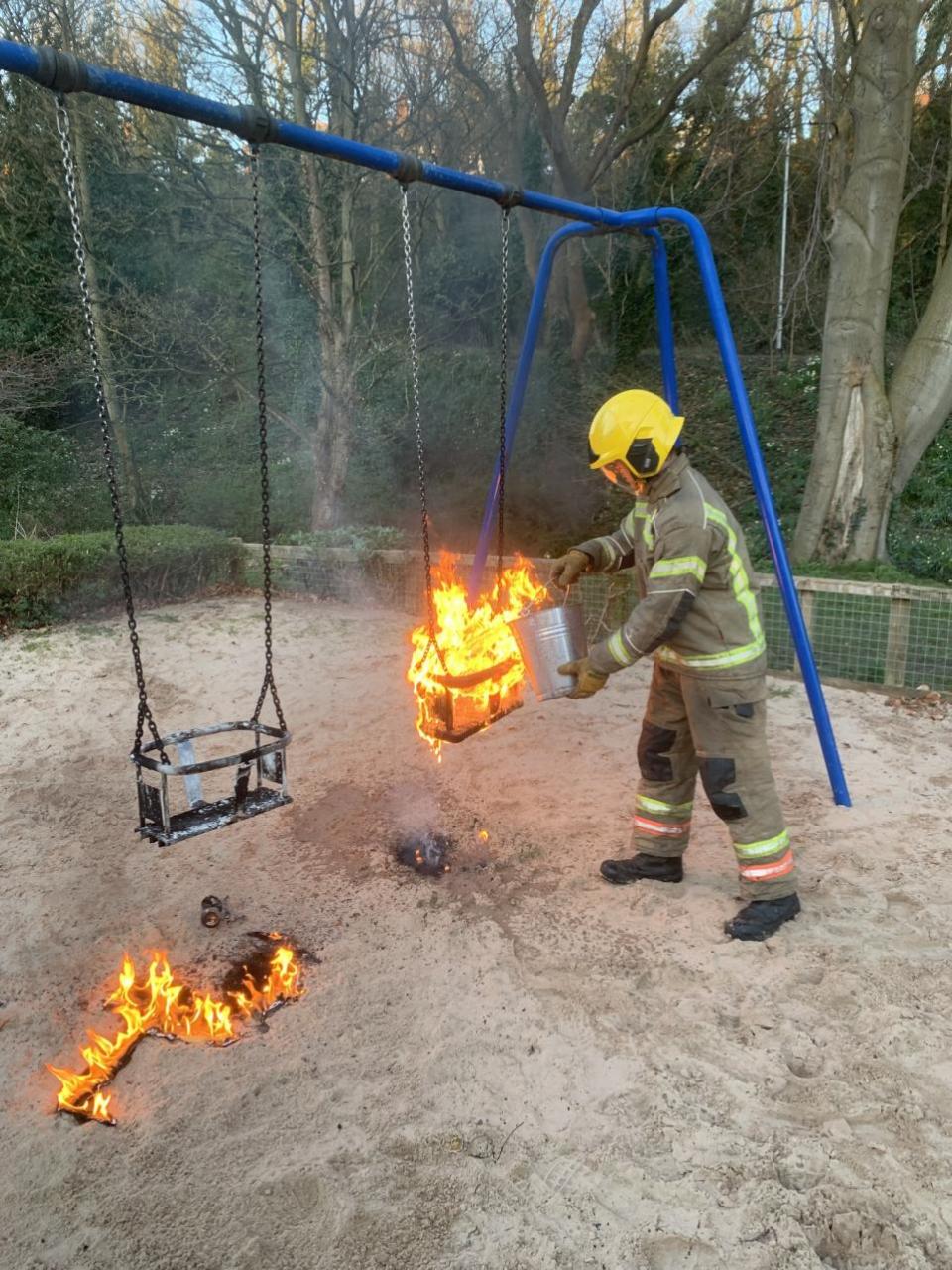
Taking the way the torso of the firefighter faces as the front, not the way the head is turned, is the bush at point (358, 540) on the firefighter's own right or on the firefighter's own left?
on the firefighter's own right

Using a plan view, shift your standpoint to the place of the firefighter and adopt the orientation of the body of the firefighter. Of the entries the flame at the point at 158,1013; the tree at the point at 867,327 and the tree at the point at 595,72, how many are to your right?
2

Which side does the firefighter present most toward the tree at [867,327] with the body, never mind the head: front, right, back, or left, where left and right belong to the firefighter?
right

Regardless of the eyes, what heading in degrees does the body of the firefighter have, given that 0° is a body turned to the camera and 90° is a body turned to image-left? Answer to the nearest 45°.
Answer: approximately 90°

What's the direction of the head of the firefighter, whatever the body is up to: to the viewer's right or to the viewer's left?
to the viewer's left

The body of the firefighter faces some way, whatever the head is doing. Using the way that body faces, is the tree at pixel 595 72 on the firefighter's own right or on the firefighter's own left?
on the firefighter's own right

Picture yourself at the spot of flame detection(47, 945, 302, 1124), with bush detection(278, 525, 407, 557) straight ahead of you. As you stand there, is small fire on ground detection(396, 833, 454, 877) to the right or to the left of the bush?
right

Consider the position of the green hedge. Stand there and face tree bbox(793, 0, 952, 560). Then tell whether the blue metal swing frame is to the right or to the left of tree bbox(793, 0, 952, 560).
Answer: right
